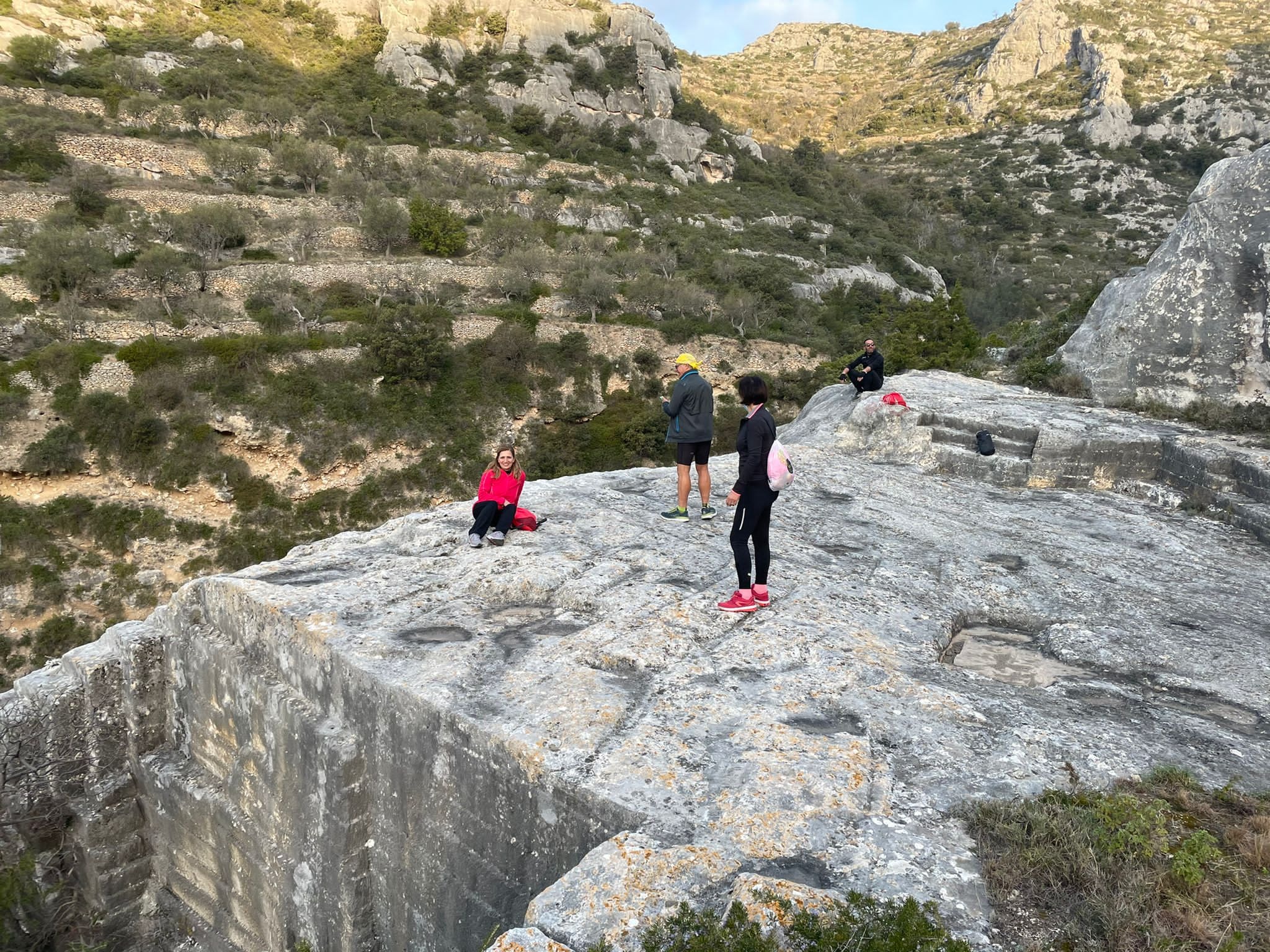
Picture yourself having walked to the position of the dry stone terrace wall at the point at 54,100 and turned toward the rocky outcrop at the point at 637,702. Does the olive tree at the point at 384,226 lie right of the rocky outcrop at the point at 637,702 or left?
left

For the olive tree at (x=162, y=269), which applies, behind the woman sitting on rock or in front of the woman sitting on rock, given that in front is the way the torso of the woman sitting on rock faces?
behind

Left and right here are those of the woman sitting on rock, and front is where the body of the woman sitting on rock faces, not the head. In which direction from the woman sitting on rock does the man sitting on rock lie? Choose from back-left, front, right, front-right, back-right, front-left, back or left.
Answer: back-left

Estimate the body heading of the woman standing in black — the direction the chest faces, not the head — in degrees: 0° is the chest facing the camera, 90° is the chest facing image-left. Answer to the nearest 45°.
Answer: approximately 90°

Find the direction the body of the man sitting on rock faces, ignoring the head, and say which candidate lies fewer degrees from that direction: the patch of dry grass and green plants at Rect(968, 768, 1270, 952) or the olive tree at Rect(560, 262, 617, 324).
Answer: the patch of dry grass and green plants

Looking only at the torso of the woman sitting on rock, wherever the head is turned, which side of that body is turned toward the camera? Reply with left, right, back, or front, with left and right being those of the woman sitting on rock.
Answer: front

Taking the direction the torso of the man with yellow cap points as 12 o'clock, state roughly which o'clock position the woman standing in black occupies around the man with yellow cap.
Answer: The woman standing in black is roughly at 7 o'clock from the man with yellow cap.

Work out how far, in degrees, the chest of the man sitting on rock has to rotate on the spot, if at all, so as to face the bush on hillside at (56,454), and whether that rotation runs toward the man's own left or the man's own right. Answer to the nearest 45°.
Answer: approximately 45° to the man's own right

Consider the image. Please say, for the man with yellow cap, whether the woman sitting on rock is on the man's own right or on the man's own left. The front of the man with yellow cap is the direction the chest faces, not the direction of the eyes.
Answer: on the man's own left

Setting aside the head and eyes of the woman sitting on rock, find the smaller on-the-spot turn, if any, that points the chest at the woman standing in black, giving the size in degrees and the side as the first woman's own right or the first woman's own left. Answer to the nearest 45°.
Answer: approximately 45° to the first woman's own left

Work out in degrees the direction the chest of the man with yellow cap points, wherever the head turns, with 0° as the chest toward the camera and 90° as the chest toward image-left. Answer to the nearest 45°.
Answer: approximately 135°

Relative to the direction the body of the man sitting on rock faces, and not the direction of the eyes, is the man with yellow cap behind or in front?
in front

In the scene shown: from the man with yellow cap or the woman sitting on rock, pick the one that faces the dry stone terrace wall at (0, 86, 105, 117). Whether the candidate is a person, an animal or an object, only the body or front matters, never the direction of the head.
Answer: the man with yellow cap

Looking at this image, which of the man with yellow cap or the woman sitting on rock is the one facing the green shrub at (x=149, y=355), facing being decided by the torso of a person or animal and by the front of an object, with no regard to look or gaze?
the man with yellow cap

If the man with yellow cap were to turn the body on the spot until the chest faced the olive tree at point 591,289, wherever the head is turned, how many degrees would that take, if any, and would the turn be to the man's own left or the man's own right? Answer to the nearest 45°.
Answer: approximately 45° to the man's own right
